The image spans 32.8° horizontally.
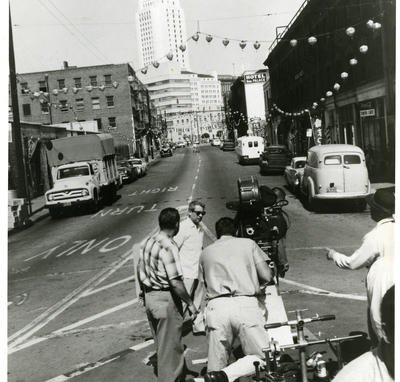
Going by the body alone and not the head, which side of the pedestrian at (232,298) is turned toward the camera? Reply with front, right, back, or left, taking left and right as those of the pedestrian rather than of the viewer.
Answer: back

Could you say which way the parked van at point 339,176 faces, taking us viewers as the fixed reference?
facing away from the viewer

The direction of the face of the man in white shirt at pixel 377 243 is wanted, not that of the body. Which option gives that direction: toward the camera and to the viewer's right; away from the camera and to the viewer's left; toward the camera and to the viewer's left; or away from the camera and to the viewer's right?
away from the camera and to the viewer's left

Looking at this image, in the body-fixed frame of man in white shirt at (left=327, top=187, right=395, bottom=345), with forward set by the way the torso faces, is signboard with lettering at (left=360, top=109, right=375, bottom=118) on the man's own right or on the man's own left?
on the man's own right

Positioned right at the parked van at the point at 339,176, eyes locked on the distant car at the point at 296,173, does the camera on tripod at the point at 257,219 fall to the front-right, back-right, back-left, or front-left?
back-left

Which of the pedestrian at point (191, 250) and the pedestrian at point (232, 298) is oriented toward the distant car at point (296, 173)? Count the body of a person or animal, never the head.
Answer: the pedestrian at point (232, 298)

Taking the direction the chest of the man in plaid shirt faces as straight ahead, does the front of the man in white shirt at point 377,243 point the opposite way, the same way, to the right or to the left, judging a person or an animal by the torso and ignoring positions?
to the left

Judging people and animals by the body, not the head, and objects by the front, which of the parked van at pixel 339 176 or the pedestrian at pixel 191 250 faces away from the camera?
the parked van

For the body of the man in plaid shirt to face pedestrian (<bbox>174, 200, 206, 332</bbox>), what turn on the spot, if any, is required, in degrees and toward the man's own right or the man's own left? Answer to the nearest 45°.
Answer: approximately 45° to the man's own left

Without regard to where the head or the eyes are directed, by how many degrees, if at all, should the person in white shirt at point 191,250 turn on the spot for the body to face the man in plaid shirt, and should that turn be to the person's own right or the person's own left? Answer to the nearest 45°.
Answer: approximately 45° to the person's own right

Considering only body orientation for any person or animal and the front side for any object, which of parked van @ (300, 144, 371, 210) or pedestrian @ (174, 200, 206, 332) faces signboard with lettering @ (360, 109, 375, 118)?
the parked van

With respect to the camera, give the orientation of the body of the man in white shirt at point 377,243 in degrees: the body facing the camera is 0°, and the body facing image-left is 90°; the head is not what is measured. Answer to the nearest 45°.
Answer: approximately 135°

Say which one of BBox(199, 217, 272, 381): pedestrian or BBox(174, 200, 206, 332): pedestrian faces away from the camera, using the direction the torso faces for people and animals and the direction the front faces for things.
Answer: BBox(199, 217, 272, 381): pedestrian

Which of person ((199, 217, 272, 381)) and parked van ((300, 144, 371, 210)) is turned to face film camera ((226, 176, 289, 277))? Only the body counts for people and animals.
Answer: the person

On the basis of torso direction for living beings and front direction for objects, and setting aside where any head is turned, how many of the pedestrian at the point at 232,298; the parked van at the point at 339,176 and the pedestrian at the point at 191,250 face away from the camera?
2

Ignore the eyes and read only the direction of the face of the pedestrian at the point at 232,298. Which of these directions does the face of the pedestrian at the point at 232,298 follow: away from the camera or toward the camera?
away from the camera
